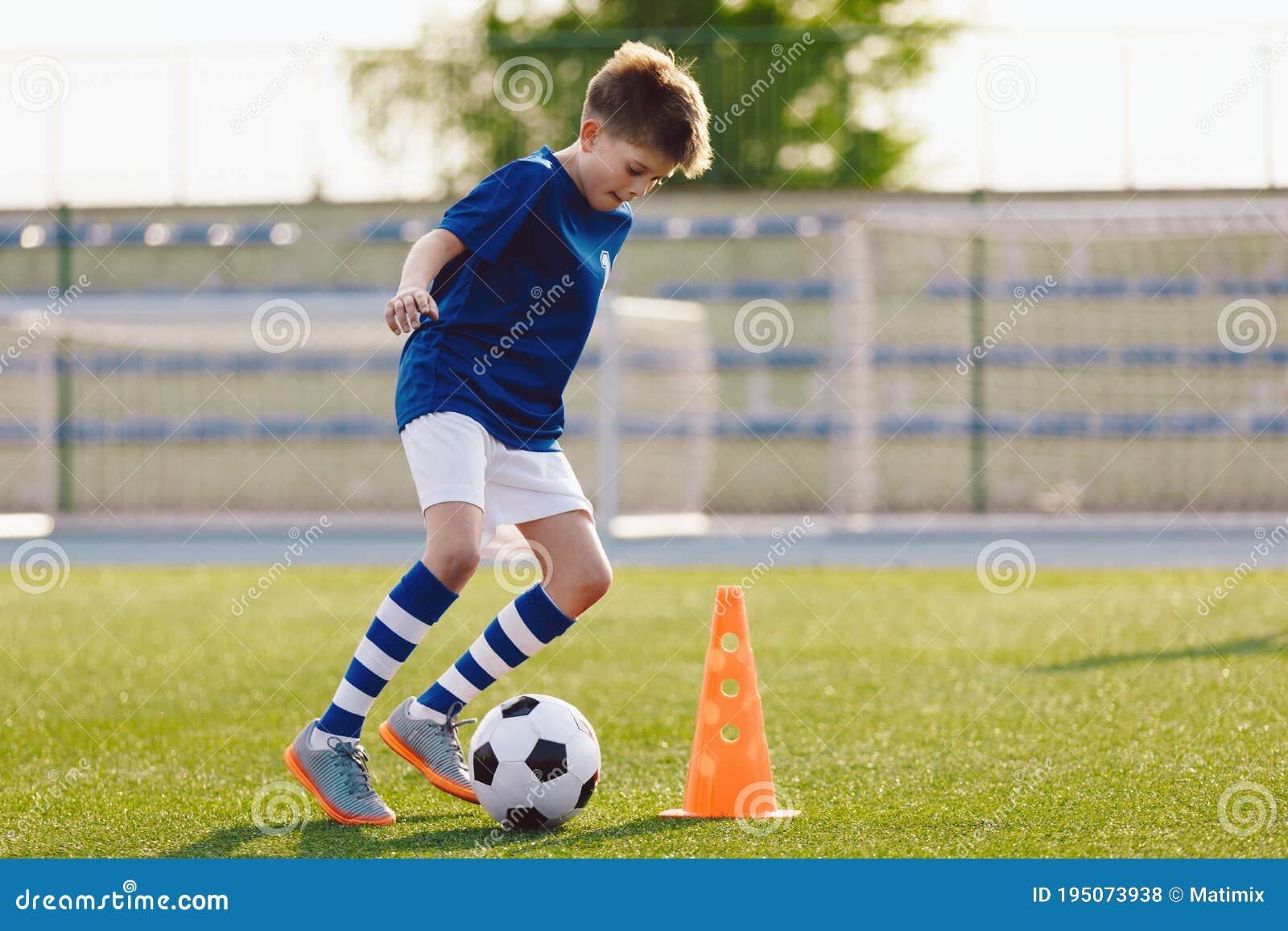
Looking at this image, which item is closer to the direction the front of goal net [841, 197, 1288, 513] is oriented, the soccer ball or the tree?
the soccer ball

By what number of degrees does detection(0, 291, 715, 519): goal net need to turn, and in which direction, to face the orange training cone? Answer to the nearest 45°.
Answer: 0° — it already faces it

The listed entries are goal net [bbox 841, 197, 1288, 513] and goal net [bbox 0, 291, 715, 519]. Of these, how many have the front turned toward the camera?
2

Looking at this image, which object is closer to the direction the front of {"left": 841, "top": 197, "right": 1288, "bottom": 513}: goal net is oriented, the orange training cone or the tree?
the orange training cone

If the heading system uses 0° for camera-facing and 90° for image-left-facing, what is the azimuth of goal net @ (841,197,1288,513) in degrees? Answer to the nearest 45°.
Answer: approximately 0°

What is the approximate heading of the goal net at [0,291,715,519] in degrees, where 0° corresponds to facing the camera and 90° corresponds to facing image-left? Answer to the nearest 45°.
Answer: approximately 0°

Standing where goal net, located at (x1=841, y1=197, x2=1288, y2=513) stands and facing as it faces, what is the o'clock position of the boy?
The boy is roughly at 12 o'clock from the goal net.

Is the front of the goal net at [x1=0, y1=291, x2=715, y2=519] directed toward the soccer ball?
yes

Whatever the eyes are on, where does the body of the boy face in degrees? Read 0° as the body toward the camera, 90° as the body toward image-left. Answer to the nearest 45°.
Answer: approximately 315°

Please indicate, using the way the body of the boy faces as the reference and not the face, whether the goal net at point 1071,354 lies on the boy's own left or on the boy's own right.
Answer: on the boy's own left

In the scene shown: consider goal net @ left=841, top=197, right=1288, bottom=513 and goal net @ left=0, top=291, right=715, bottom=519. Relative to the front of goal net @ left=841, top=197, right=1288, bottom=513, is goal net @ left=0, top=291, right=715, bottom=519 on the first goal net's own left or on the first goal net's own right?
on the first goal net's own right

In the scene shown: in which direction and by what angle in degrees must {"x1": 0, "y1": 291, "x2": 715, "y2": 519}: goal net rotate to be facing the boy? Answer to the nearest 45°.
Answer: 0° — it already faces them
